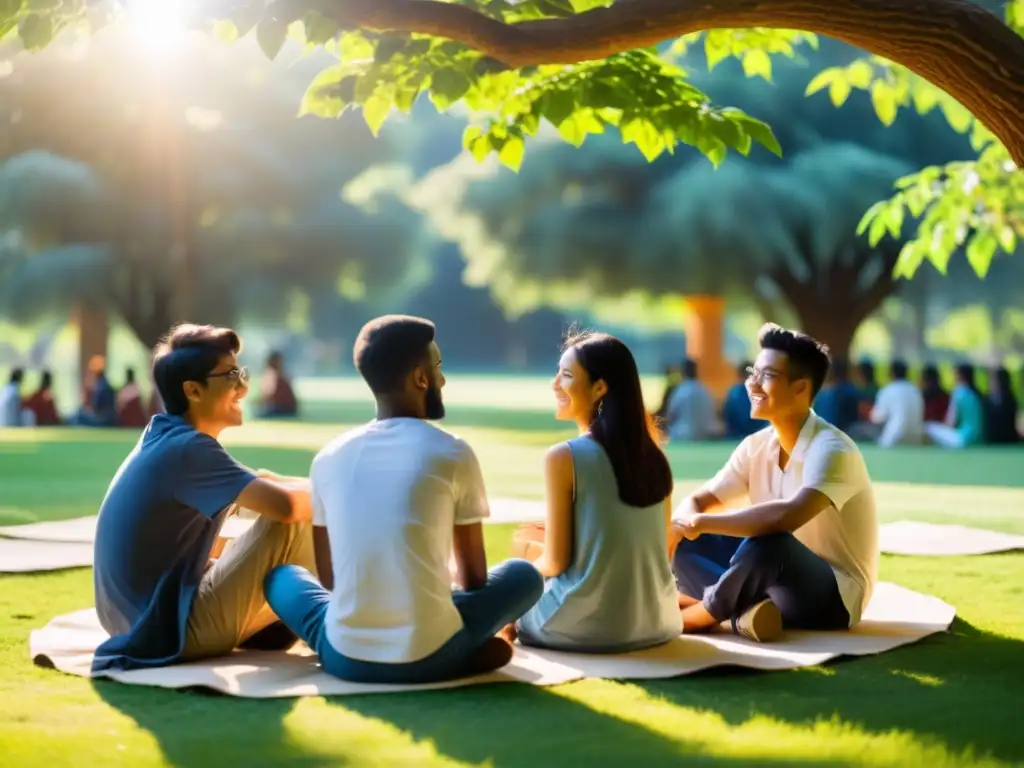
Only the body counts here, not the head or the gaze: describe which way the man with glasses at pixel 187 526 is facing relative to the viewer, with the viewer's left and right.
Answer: facing to the right of the viewer

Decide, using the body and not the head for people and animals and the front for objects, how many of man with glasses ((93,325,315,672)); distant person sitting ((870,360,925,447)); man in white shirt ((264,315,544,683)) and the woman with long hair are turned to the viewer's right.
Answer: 1

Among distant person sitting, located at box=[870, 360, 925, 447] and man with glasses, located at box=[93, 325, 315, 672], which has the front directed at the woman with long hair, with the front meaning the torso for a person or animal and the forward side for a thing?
the man with glasses

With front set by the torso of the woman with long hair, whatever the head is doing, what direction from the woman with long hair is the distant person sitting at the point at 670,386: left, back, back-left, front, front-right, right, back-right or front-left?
front-right

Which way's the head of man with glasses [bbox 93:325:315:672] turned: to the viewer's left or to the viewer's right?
to the viewer's right

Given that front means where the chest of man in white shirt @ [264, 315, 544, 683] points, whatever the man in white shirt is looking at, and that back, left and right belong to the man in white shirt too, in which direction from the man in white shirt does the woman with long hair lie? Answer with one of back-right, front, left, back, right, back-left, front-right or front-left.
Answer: front-right

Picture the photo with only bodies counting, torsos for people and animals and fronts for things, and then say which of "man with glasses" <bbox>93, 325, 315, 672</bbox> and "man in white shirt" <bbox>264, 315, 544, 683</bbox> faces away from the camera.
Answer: the man in white shirt

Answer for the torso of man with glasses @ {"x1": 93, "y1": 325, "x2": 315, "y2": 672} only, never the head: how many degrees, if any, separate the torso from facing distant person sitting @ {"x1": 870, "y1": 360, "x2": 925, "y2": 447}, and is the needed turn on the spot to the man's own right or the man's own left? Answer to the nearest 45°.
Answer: approximately 45° to the man's own left

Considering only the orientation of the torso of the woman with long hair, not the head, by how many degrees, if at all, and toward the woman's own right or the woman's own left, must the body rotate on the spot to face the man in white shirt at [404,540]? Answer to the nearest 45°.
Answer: approximately 90° to the woman's own left

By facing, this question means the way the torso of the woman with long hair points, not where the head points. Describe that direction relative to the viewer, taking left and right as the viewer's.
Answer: facing away from the viewer and to the left of the viewer

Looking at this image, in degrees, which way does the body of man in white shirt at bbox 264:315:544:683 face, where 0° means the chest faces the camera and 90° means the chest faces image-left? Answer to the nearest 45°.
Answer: approximately 180°
